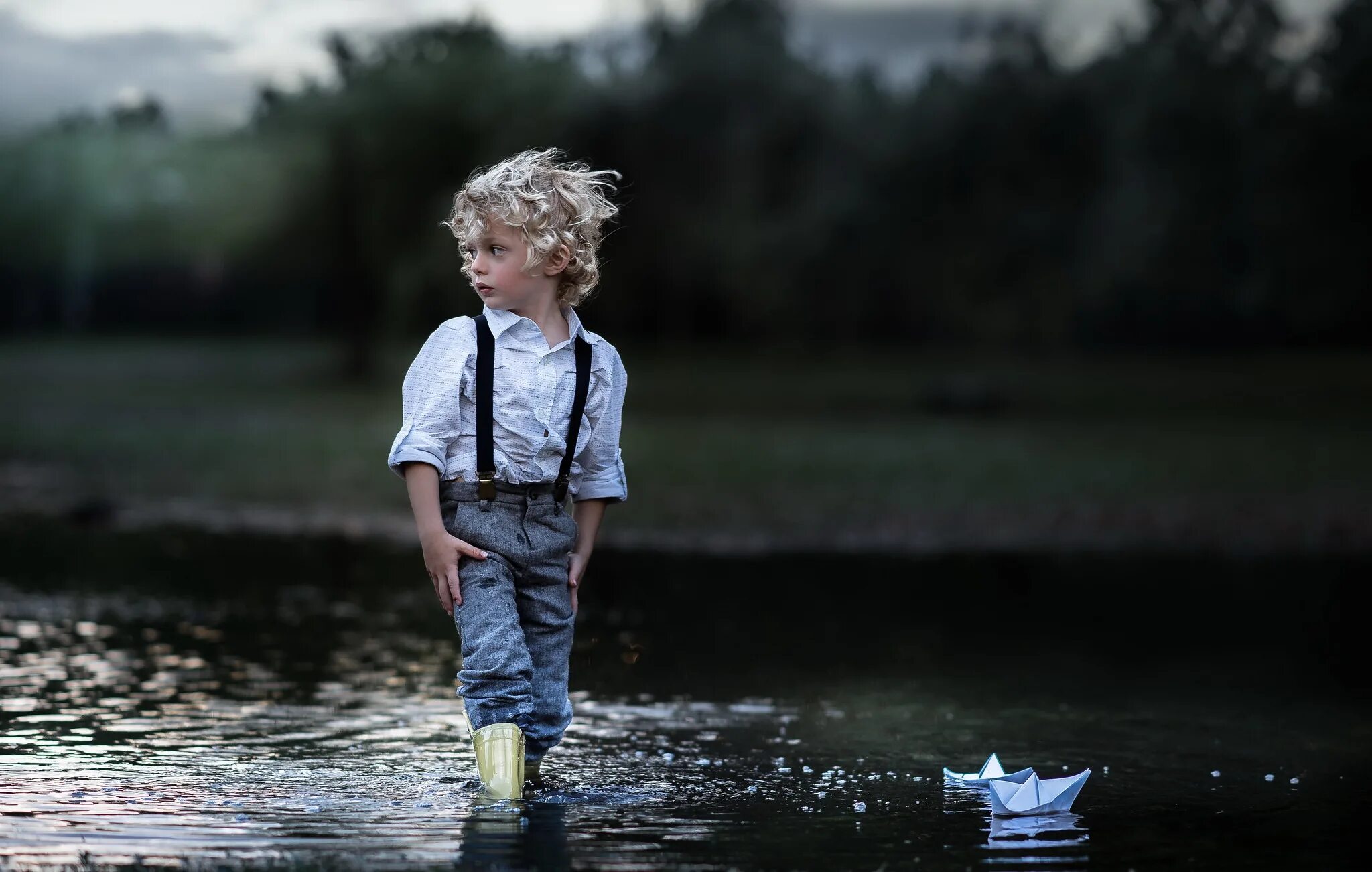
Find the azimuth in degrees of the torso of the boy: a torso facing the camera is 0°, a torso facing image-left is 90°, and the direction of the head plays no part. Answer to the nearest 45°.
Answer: approximately 0°

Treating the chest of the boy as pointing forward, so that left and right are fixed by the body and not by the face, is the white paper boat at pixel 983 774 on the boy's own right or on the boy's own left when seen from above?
on the boy's own left

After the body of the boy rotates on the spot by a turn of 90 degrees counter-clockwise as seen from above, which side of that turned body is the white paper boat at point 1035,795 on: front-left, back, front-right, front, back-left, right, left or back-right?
front
